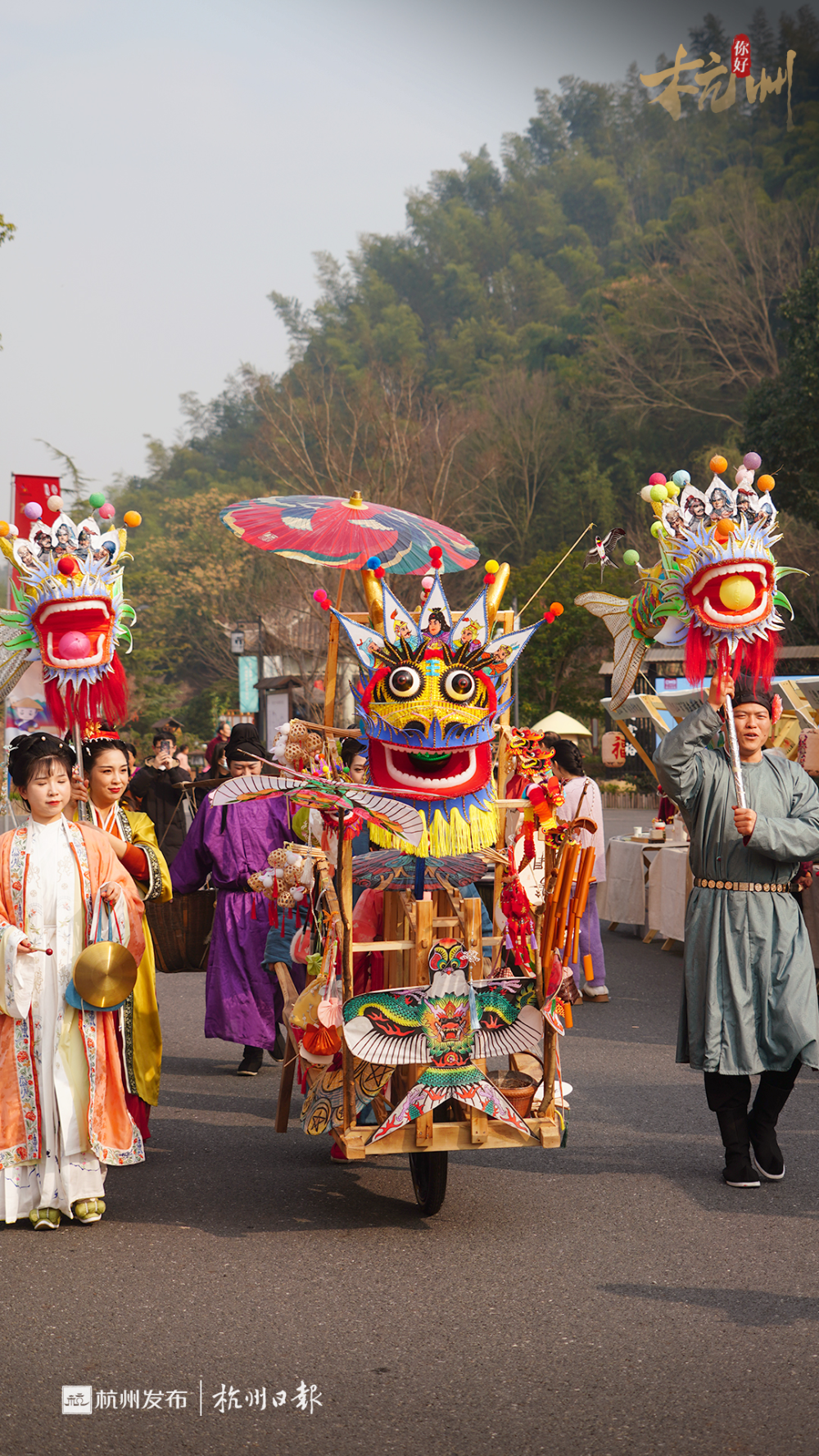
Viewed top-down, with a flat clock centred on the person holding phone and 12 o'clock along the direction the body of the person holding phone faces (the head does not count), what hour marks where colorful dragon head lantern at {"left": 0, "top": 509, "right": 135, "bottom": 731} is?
The colorful dragon head lantern is roughly at 12 o'clock from the person holding phone.

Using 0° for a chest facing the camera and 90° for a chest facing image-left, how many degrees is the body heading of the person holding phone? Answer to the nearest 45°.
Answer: approximately 0°

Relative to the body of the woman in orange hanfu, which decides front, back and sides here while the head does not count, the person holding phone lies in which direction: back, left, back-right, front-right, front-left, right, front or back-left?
back

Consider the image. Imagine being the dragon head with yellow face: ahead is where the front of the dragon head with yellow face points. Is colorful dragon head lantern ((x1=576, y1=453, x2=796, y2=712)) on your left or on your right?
on your left

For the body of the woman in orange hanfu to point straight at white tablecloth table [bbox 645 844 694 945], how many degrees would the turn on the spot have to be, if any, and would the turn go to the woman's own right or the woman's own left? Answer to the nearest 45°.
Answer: approximately 135° to the woman's own left

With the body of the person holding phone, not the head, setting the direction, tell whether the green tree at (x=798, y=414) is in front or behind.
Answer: behind

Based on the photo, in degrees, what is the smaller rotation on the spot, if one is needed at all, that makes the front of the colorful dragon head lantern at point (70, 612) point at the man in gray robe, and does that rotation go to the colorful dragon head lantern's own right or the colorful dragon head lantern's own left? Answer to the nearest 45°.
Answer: approximately 90° to the colorful dragon head lantern's own left

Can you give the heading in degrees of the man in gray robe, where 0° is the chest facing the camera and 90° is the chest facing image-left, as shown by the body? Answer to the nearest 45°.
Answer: approximately 0°
